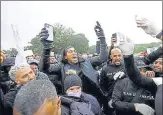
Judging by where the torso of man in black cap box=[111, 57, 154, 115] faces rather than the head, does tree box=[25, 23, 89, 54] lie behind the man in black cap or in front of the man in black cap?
behind

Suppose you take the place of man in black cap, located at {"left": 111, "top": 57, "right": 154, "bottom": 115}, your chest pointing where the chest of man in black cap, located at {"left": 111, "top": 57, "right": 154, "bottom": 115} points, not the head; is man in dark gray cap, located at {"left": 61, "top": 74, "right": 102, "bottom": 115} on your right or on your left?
on your right
